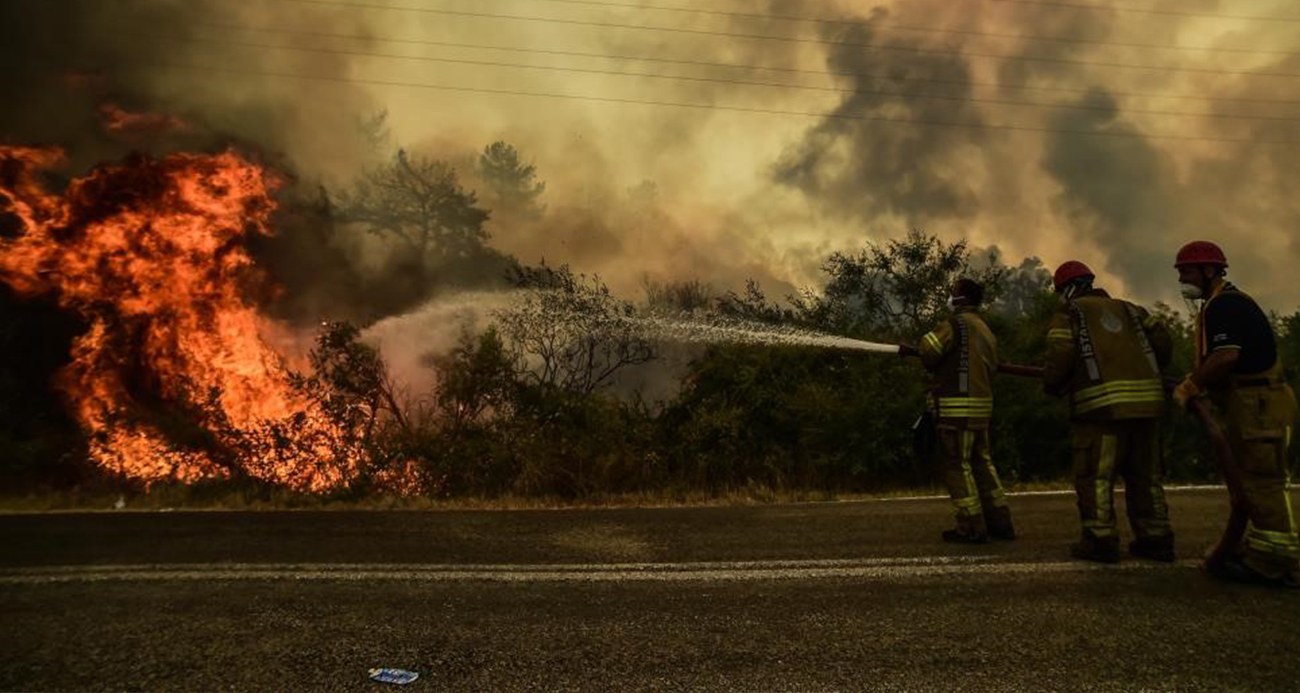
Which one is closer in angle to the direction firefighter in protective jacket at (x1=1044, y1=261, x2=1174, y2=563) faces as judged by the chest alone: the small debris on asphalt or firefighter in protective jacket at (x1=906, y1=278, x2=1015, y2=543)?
the firefighter in protective jacket

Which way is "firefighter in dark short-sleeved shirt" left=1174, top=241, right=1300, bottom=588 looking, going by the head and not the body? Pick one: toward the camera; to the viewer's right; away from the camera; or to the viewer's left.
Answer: to the viewer's left

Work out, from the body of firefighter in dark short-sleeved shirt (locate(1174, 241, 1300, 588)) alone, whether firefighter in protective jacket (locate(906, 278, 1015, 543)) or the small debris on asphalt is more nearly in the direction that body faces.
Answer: the firefighter in protective jacket

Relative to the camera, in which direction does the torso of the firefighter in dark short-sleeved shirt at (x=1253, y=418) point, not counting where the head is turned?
to the viewer's left

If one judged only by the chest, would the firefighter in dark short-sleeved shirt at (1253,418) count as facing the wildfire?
yes

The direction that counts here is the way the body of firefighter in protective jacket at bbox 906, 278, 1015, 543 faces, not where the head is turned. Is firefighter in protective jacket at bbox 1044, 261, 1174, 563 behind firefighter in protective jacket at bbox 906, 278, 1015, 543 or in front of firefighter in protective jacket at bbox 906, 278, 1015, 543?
behind

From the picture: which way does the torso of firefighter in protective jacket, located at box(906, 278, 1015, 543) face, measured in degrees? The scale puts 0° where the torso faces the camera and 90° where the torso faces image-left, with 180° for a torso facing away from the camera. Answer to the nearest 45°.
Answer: approximately 135°

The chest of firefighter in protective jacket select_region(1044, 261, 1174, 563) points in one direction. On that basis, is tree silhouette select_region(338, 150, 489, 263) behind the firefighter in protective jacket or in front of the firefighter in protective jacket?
in front

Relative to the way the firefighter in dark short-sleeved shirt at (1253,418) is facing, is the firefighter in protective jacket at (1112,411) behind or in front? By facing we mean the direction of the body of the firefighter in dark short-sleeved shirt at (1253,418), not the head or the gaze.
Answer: in front

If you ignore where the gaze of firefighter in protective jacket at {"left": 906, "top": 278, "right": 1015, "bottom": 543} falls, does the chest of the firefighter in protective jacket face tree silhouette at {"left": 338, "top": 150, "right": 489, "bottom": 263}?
yes
